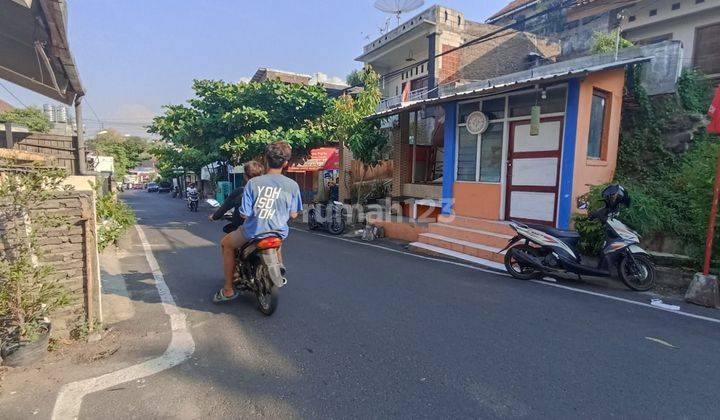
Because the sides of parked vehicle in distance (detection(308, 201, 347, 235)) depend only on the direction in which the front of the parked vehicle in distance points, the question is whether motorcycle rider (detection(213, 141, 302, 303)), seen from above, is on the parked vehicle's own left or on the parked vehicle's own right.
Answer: on the parked vehicle's own right

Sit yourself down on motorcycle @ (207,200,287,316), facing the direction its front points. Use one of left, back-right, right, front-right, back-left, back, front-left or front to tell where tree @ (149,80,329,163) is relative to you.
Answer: front-right

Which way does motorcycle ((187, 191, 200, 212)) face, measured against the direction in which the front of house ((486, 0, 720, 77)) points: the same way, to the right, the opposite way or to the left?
to the left

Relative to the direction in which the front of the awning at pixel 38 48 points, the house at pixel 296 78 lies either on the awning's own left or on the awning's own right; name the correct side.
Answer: on the awning's own left

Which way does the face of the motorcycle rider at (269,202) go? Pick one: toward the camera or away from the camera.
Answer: away from the camera

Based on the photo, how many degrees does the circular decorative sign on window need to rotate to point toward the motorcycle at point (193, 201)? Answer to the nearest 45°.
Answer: approximately 90° to its right

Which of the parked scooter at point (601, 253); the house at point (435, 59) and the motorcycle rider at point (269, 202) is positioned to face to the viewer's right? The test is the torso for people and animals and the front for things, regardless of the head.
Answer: the parked scooter

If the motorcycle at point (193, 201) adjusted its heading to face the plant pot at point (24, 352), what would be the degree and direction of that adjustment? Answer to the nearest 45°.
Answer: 0° — it already faces it

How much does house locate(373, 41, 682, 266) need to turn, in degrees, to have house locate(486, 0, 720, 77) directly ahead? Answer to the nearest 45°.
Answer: approximately 180°

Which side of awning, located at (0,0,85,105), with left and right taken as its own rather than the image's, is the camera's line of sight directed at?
right

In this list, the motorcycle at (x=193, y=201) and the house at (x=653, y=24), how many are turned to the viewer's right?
0

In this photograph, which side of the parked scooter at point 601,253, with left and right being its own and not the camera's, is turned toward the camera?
right

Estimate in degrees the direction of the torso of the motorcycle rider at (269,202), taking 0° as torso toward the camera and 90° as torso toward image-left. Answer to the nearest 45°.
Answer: approximately 135°
